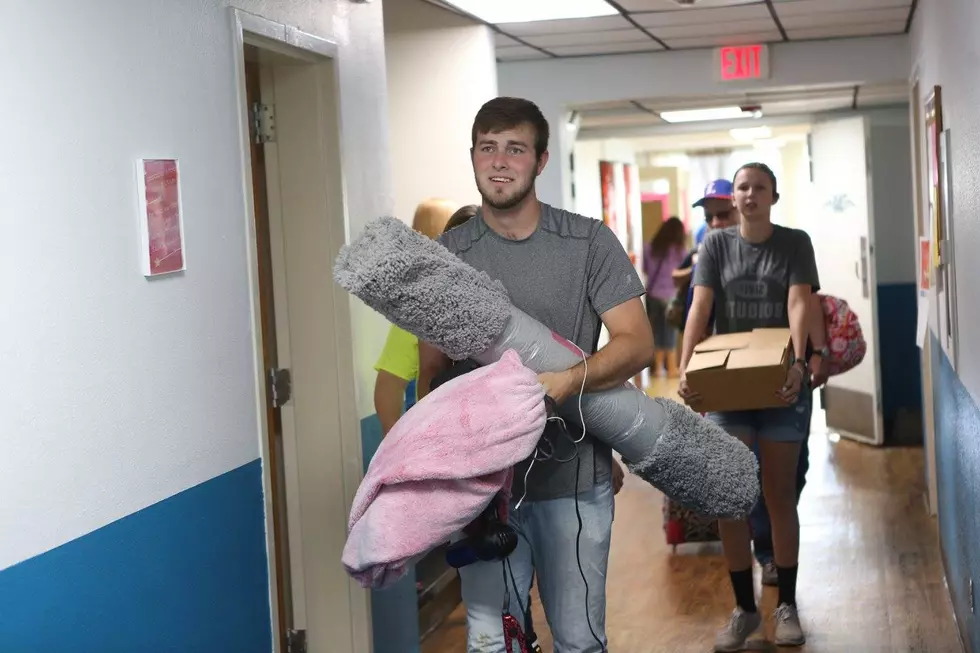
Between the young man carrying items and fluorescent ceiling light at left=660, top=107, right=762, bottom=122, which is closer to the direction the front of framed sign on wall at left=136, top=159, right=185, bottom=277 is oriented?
the young man carrying items

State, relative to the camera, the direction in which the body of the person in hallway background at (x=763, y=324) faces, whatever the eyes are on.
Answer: toward the camera

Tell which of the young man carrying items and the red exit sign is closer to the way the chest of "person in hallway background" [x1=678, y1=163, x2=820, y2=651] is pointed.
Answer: the young man carrying items

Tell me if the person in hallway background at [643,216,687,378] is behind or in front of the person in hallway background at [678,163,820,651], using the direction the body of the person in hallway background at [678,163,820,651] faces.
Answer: behind

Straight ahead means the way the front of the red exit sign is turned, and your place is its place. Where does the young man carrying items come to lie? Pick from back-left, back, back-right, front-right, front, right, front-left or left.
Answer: front

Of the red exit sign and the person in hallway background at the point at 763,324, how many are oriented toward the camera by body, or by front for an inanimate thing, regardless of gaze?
2

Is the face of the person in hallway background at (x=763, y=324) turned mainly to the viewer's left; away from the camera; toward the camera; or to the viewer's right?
toward the camera

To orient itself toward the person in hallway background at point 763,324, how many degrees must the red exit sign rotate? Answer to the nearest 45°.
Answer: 0° — it already faces them

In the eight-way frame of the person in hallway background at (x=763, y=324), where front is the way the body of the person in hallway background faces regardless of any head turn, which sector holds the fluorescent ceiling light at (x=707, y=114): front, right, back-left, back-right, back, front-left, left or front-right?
back

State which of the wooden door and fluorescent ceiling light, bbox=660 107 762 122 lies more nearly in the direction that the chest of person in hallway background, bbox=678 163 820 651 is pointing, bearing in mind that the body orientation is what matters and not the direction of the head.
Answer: the wooden door

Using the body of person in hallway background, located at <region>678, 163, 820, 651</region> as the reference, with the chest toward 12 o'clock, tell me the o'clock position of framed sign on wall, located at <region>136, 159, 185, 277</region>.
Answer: The framed sign on wall is roughly at 1 o'clock from the person in hallway background.

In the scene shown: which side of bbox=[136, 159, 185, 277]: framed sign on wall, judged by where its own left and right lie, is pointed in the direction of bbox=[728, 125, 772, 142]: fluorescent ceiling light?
left

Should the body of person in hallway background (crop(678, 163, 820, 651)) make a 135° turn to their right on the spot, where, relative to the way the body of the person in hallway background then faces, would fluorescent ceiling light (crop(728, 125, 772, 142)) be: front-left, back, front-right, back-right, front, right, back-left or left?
front-right

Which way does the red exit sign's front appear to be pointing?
toward the camera

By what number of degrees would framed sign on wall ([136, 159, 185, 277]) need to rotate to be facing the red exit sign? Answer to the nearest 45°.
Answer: approximately 90° to its left

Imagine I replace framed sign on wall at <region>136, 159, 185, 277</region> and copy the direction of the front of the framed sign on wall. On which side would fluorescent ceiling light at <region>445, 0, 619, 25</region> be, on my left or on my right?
on my left

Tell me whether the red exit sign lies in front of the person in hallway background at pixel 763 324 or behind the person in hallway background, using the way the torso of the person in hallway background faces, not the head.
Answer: behind
